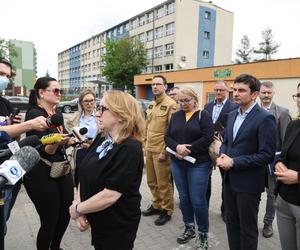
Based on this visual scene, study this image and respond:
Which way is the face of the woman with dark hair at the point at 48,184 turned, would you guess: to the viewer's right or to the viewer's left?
to the viewer's right

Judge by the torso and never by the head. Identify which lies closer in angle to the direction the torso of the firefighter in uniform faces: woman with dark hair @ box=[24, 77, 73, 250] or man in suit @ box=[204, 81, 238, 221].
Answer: the woman with dark hair

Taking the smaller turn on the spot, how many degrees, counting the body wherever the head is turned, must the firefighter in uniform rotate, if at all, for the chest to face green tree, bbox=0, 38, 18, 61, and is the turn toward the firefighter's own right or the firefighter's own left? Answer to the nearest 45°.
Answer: approximately 90° to the firefighter's own right

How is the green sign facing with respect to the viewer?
toward the camera

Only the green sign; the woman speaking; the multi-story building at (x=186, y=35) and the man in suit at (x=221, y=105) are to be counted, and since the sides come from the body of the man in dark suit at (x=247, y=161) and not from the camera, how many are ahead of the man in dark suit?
1

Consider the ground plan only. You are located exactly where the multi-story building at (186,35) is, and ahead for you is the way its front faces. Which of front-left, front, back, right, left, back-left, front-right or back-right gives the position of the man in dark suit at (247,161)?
front-left

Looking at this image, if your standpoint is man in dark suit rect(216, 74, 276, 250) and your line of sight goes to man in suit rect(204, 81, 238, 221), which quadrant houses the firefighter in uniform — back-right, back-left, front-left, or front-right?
front-left

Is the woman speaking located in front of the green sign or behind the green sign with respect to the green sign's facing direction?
in front

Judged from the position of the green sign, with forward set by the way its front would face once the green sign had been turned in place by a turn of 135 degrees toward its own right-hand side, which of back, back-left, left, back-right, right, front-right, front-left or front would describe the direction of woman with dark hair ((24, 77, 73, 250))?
back-left

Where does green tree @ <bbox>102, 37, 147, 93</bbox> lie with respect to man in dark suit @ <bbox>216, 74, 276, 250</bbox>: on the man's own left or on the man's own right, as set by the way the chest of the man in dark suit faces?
on the man's own right

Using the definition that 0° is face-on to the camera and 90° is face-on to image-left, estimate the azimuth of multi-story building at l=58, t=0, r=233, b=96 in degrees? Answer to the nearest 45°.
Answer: approximately 45°

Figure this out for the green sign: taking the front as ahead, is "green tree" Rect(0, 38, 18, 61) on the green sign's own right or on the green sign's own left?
on the green sign's own right

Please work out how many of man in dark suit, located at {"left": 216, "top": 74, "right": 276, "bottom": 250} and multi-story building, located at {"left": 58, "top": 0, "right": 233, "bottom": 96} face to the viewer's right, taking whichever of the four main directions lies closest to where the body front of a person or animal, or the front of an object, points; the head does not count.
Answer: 0

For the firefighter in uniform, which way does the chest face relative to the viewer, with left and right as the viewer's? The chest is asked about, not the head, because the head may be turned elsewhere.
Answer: facing the viewer and to the left of the viewer

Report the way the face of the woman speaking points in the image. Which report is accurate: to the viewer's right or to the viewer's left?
to the viewer's left

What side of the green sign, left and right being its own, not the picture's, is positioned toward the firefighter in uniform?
front
